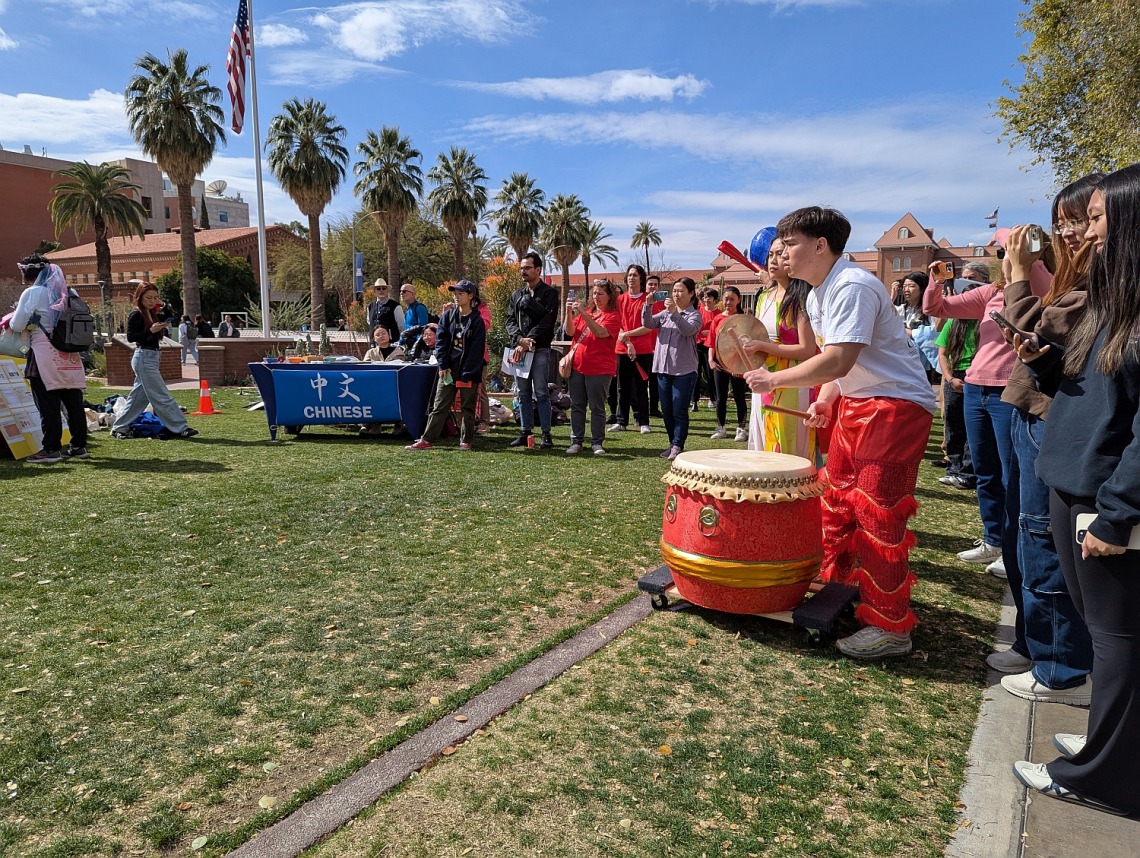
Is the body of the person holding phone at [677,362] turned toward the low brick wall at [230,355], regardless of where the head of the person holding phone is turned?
no

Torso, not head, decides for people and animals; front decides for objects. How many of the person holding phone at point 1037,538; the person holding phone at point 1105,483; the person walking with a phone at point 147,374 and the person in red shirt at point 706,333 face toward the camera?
1

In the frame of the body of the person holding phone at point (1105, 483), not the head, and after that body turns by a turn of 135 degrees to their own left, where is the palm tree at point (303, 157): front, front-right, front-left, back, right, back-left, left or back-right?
back

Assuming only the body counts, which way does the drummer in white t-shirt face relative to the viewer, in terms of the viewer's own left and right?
facing to the left of the viewer

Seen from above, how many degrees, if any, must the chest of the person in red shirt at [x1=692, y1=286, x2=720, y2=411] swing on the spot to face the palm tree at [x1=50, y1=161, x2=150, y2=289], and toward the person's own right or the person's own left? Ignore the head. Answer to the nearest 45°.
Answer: approximately 135° to the person's own right

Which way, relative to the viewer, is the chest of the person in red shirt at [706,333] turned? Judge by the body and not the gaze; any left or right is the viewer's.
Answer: facing the viewer

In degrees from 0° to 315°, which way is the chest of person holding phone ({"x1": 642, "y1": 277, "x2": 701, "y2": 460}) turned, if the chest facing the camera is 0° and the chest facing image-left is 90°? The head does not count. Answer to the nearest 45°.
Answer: approximately 45°

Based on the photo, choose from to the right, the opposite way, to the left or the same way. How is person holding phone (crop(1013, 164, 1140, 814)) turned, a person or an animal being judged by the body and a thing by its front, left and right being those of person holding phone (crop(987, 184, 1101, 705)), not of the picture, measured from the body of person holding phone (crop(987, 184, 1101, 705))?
the same way

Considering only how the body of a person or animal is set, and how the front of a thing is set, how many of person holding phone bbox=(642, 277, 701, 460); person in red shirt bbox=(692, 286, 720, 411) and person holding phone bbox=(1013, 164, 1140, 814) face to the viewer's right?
0

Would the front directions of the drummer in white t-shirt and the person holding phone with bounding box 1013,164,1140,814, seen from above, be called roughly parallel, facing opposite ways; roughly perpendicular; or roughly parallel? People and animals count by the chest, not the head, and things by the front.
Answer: roughly parallel

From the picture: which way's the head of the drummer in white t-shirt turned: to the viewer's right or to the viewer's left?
to the viewer's left

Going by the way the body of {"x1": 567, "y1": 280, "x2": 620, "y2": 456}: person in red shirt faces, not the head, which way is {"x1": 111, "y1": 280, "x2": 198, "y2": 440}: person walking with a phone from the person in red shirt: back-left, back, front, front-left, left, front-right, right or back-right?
front-right

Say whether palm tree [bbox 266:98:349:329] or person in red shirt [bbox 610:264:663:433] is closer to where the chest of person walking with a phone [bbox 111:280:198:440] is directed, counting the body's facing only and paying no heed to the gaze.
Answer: the person in red shirt

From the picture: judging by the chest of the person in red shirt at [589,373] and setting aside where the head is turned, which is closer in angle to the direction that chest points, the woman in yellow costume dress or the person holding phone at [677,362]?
the woman in yellow costume dress

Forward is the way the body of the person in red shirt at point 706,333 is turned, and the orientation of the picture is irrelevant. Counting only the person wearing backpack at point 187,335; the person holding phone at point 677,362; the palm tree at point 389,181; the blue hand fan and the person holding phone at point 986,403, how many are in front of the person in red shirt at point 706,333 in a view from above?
3

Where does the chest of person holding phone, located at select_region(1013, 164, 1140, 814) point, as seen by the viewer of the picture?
to the viewer's left

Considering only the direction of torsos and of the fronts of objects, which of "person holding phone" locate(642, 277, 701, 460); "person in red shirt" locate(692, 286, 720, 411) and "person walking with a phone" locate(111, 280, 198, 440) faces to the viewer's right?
the person walking with a phone

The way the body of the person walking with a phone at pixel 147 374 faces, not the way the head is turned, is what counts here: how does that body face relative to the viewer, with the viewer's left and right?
facing to the right of the viewer
